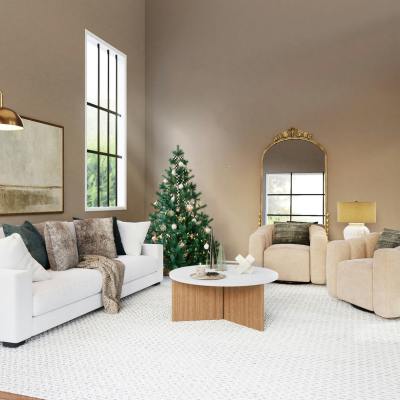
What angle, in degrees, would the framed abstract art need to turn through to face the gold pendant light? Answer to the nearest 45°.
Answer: approximately 45° to its right

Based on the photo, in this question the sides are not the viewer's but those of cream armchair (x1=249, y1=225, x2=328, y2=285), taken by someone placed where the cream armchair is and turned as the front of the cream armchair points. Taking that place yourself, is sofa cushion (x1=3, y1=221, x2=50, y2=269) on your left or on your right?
on your right

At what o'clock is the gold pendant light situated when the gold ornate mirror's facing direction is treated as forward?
The gold pendant light is roughly at 1 o'clock from the gold ornate mirror.

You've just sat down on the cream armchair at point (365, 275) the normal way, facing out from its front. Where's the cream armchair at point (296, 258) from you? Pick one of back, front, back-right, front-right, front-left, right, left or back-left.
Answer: right

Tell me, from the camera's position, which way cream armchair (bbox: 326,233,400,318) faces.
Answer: facing the viewer and to the left of the viewer

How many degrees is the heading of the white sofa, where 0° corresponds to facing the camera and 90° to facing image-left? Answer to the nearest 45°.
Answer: approximately 315°

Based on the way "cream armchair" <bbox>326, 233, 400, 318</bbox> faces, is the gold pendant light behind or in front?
in front

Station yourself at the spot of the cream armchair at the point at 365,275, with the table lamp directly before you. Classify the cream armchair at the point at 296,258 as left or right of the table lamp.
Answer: left

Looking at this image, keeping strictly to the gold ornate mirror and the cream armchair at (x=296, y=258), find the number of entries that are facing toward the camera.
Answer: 2

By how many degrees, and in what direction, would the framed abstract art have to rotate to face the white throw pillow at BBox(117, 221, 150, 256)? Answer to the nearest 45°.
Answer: approximately 45° to its left

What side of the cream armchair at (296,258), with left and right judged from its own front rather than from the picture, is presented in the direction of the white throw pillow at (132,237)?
right

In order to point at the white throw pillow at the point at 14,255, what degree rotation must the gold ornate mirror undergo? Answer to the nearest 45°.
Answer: approximately 45° to its right

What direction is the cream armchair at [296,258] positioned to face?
toward the camera

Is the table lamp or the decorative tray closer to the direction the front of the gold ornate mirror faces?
the decorative tray

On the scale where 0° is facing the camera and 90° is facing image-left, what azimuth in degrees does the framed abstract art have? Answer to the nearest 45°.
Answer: approximately 315°

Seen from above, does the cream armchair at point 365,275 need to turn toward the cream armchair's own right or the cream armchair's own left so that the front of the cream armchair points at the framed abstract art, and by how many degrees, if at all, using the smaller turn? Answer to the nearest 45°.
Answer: approximately 45° to the cream armchair's own right

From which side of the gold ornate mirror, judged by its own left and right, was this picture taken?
front

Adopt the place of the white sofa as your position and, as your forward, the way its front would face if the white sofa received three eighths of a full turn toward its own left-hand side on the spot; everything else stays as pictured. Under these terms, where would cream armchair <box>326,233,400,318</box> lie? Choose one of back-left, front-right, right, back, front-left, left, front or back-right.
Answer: right
